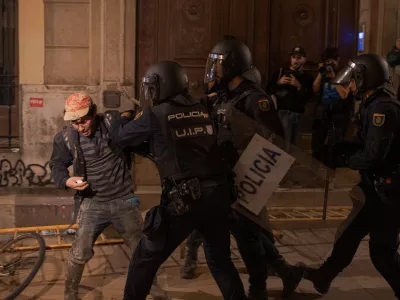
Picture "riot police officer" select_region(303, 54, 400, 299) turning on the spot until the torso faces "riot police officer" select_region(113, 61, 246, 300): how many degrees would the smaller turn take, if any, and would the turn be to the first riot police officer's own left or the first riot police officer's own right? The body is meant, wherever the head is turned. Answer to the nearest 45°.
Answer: approximately 45° to the first riot police officer's own left

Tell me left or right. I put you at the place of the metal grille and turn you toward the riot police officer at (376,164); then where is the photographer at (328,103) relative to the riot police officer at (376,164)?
left

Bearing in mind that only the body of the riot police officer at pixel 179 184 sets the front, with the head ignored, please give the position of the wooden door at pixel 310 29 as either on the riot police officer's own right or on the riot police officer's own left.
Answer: on the riot police officer's own right

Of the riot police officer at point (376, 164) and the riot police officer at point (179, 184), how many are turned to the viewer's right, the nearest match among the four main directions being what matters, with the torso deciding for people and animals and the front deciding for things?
0

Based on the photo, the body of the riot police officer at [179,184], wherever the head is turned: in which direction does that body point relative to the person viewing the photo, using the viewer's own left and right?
facing away from the viewer and to the left of the viewer

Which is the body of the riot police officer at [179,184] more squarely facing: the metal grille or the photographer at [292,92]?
the metal grille

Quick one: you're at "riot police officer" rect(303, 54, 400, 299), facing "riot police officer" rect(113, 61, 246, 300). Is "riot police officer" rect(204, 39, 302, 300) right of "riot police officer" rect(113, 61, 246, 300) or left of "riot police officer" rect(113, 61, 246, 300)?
right

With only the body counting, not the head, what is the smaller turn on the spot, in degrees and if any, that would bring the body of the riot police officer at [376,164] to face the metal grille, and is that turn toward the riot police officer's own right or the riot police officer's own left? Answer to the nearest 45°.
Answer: approximately 45° to the riot police officer's own right

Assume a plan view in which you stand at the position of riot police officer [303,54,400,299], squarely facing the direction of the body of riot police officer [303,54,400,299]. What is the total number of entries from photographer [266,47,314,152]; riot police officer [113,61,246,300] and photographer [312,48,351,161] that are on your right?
2

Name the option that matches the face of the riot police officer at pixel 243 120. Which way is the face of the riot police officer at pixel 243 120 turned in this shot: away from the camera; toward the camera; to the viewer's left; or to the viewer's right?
to the viewer's left

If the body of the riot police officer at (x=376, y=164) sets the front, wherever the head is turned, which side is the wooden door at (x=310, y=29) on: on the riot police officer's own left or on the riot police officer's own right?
on the riot police officer's own right

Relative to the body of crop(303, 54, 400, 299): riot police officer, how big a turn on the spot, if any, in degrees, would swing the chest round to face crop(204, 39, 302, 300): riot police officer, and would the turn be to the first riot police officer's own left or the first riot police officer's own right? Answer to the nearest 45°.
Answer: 0° — they already face them

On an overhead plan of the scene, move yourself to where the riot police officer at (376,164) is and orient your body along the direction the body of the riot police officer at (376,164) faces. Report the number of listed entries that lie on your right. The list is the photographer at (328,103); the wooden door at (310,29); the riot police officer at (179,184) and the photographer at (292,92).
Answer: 3

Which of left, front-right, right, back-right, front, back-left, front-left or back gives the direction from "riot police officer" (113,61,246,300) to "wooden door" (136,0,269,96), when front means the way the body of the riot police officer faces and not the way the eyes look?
front-right

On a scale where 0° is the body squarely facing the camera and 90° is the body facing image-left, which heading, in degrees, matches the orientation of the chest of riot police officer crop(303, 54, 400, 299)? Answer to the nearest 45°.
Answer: approximately 90°
